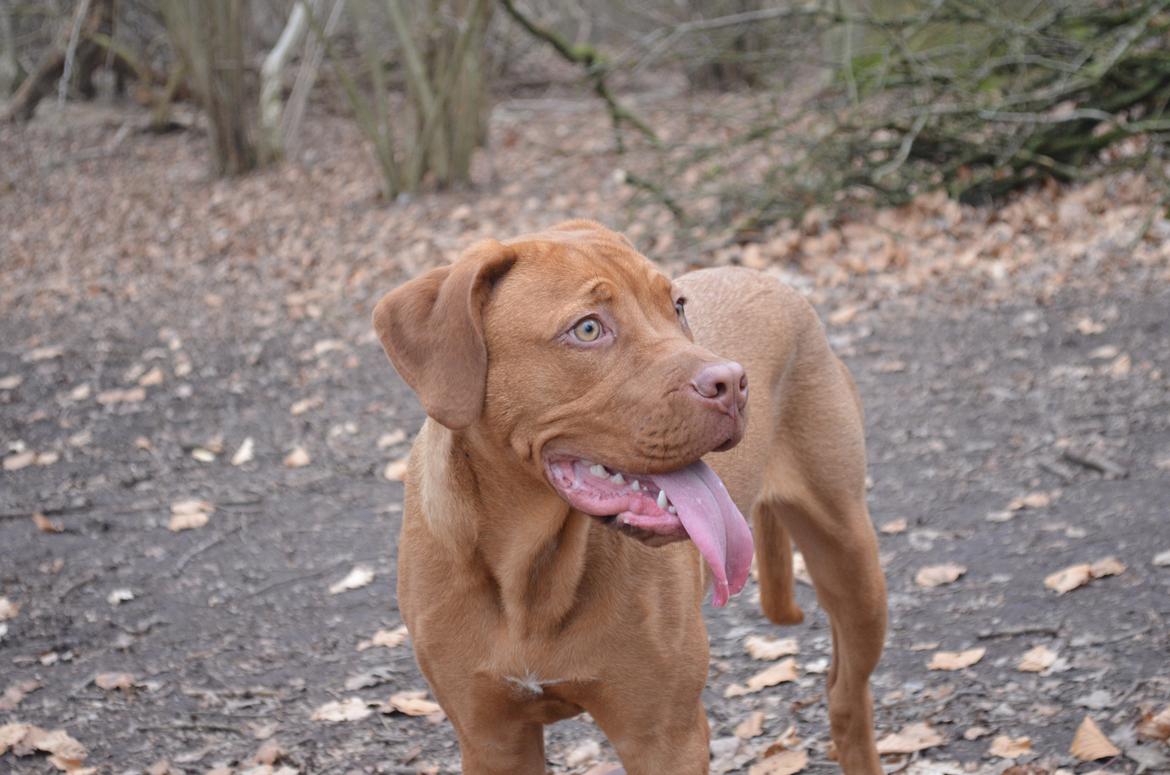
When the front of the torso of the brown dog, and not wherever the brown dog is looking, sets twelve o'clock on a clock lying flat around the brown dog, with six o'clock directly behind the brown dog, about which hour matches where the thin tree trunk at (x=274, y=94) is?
The thin tree trunk is roughly at 4 o'clock from the brown dog.

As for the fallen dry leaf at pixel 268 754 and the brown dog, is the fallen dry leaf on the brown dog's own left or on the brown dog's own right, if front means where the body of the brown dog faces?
on the brown dog's own right

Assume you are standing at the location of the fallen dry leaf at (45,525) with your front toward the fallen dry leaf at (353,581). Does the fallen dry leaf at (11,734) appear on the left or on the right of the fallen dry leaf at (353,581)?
right

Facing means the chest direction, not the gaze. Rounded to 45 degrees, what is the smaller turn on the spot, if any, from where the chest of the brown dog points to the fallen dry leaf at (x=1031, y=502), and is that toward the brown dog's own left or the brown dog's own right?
approximately 180°

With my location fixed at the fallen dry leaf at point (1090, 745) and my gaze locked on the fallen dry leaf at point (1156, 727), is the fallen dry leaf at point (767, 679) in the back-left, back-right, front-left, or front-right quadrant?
back-left

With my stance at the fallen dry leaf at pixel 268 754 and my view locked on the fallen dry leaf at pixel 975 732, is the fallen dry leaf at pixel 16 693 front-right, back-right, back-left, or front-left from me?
back-left

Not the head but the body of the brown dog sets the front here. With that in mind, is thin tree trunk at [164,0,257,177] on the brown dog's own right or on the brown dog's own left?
on the brown dog's own right

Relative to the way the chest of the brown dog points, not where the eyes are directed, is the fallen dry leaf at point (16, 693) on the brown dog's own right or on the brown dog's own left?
on the brown dog's own right

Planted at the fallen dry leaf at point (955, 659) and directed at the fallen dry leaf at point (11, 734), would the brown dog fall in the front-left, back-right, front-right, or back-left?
front-left

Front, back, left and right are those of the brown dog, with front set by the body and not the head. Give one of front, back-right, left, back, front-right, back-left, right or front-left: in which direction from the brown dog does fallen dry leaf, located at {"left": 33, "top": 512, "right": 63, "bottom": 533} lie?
right

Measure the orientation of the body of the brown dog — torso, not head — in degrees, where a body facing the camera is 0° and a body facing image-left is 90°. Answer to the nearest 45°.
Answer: approximately 45°

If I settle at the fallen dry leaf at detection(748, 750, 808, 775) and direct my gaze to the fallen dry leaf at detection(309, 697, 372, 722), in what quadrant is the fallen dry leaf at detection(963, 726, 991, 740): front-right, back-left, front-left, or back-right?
back-right

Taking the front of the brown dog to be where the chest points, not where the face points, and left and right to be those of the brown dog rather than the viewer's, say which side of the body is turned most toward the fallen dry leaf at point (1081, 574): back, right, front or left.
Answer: back

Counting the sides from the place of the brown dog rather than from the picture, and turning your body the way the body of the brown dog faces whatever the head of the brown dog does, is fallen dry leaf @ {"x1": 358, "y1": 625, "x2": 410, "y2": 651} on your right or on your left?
on your right
